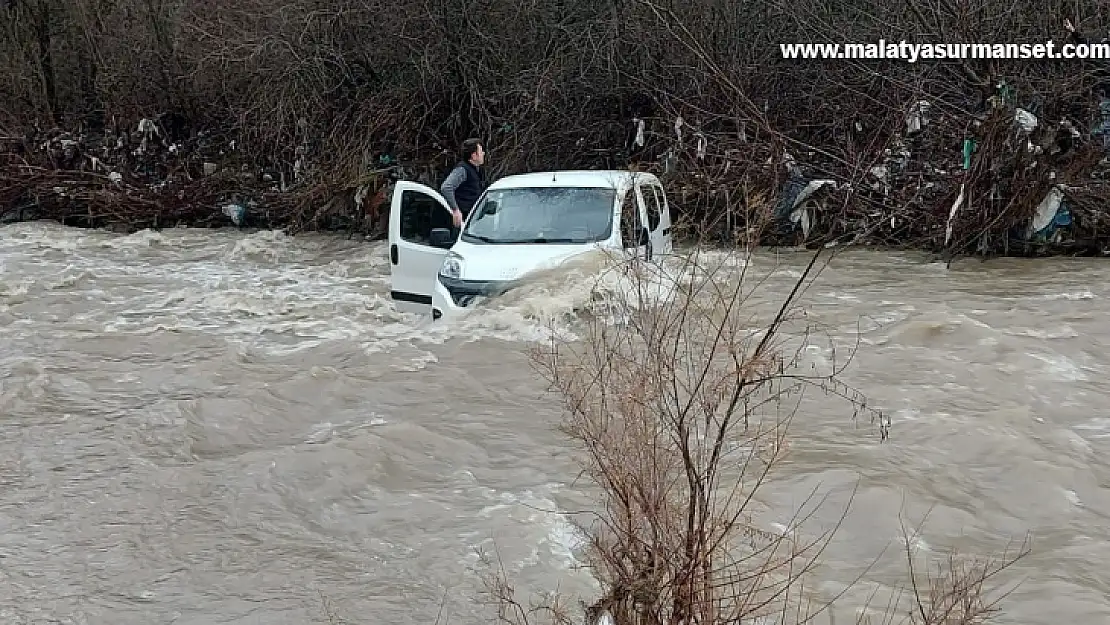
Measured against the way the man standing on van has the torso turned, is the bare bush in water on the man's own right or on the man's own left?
on the man's own right

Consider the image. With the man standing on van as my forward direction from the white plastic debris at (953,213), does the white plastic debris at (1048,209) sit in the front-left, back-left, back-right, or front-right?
back-left

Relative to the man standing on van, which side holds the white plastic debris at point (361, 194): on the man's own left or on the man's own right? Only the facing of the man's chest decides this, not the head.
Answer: on the man's own left

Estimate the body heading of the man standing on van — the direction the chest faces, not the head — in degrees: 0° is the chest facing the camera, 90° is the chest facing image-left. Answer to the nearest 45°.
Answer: approximately 270°

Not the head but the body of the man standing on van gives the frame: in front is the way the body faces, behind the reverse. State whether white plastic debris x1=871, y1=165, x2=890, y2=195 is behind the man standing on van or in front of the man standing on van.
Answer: in front

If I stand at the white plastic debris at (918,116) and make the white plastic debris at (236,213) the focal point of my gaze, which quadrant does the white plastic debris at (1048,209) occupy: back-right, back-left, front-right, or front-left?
back-left

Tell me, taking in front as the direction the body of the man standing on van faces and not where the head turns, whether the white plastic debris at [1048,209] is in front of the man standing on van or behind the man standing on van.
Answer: in front

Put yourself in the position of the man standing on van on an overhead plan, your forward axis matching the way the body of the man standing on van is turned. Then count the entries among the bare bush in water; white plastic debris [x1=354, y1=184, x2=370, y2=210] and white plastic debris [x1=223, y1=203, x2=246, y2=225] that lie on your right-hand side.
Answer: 1
